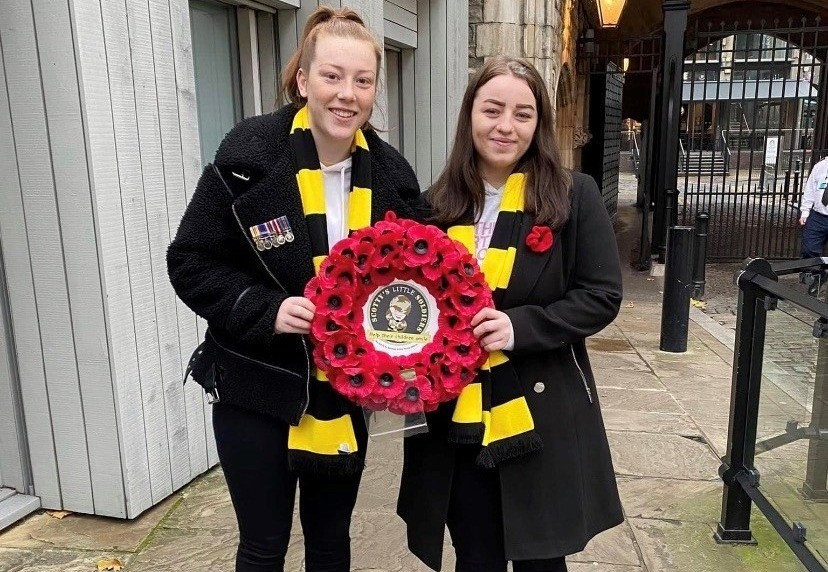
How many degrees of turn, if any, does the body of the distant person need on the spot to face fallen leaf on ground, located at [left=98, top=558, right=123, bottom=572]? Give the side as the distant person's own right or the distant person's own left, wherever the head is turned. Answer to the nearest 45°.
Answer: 0° — they already face it

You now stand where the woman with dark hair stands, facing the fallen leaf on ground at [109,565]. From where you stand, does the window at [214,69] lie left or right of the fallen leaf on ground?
right

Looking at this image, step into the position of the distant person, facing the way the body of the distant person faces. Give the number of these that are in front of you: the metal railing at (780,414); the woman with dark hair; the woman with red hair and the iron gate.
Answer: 3

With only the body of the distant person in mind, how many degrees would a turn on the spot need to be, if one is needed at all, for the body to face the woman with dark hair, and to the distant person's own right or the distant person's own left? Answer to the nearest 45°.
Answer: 0° — they already face them

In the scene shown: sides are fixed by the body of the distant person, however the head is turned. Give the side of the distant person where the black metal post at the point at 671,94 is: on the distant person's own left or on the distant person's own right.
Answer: on the distant person's own right

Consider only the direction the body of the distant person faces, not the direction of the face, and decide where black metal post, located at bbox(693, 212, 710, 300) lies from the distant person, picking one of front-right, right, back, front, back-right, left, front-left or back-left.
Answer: front-right

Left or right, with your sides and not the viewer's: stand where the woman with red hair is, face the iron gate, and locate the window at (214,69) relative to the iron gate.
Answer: left

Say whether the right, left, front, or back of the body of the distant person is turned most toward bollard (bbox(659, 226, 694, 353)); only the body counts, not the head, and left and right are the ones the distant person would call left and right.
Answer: front
